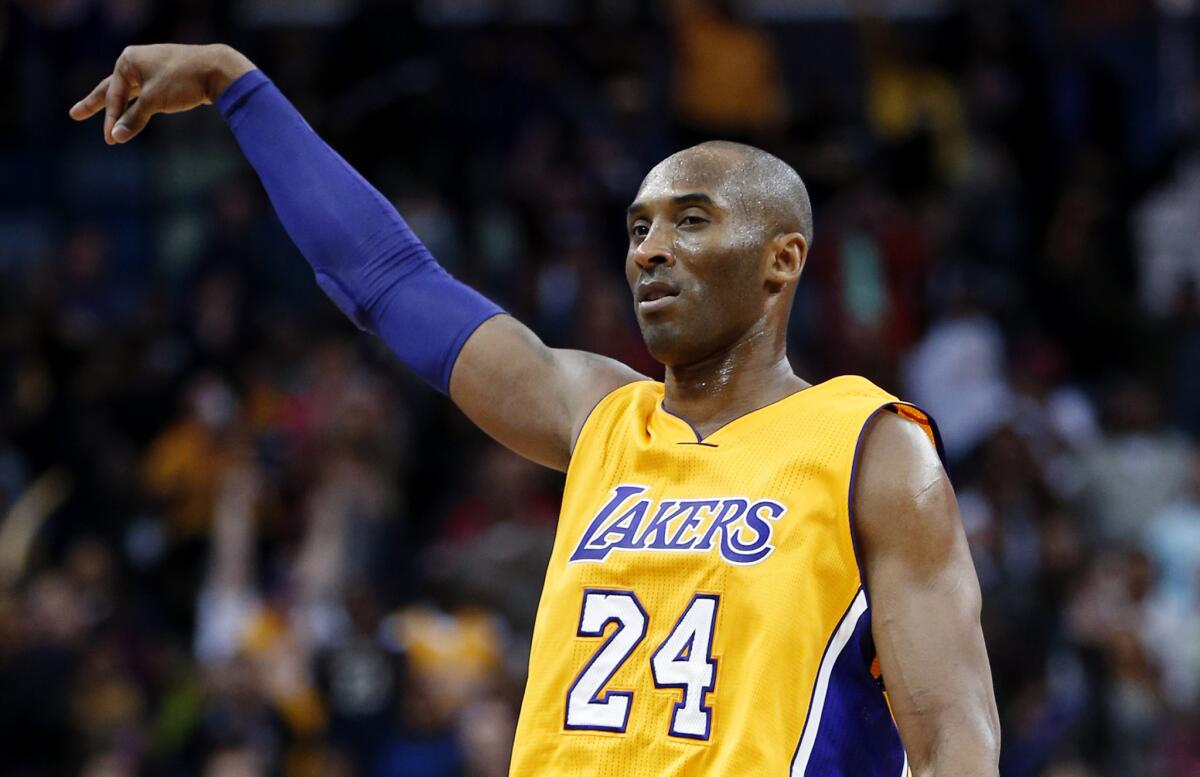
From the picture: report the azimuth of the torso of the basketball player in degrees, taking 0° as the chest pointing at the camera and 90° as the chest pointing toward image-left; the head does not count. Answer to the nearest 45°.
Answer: approximately 45°

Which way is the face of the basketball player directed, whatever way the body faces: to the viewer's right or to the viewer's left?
to the viewer's left
